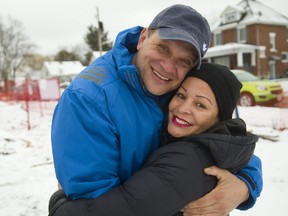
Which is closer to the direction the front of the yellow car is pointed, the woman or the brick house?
the woman

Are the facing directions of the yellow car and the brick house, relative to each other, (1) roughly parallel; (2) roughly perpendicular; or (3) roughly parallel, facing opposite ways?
roughly perpendicular

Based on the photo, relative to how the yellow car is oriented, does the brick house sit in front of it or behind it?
behind

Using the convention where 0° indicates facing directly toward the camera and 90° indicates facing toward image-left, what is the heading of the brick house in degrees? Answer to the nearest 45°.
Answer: approximately 45°
